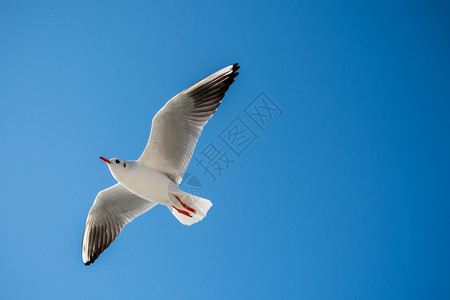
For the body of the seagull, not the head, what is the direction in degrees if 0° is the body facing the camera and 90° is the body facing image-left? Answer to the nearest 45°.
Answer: approximately 90°
